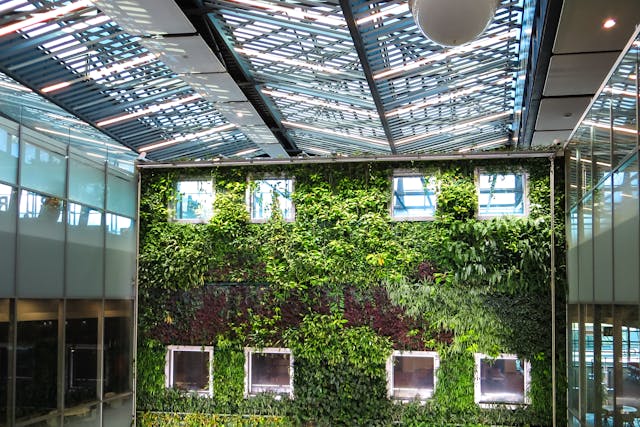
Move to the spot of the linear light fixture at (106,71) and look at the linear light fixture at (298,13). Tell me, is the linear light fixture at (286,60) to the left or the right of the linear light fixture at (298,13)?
left

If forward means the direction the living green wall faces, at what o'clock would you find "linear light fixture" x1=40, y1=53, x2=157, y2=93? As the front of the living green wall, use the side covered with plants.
The linear light fixture is roughly at 2 o'clock from the living green wall.

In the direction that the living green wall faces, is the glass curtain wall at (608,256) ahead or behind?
ahead

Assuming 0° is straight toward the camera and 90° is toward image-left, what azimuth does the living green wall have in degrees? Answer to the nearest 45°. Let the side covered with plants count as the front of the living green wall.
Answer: approximately 0°

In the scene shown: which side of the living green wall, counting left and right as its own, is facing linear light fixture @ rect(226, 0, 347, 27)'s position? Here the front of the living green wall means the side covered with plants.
front
